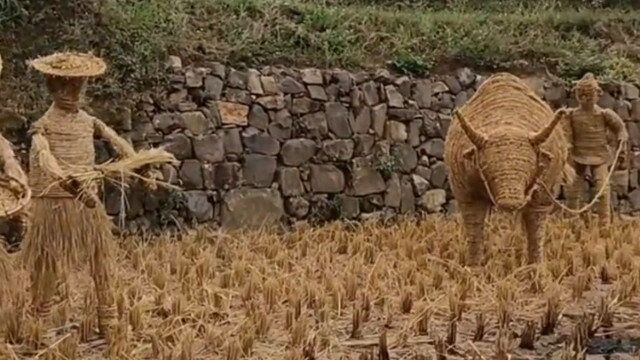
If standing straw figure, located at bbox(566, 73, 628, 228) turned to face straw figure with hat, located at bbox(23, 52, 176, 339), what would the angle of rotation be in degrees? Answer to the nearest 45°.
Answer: approximately 45° to its right

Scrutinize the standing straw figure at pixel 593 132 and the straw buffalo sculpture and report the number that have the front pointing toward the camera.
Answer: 2

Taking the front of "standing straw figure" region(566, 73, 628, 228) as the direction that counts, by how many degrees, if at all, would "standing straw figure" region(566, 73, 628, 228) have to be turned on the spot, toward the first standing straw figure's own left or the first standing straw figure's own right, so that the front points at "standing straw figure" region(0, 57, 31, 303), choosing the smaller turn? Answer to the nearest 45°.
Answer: approximately 45° to the first standing straw figure's own right

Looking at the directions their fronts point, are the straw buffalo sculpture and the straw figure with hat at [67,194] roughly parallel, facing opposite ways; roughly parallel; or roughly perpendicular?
roughly perpendicular

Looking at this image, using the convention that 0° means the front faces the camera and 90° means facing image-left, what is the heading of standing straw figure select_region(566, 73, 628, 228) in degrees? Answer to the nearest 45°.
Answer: approximately 0°

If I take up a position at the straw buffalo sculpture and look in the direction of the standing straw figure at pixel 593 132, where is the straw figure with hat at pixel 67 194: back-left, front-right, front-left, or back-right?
back-left

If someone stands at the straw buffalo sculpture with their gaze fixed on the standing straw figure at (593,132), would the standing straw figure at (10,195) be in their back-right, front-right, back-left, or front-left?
back-left
